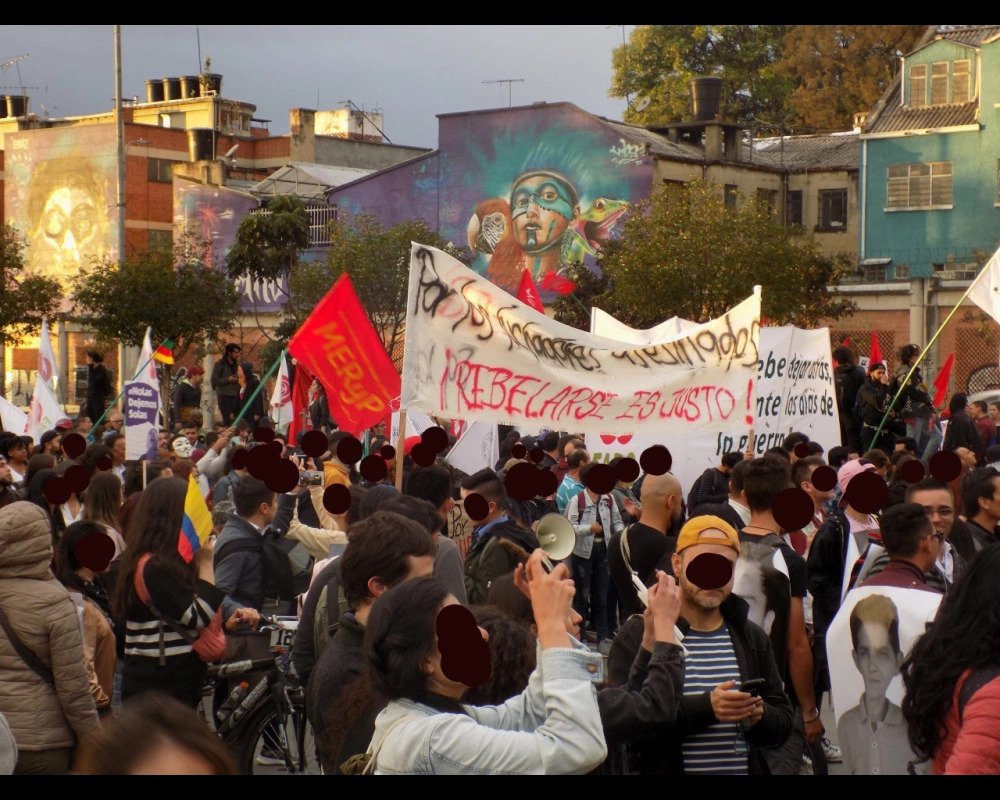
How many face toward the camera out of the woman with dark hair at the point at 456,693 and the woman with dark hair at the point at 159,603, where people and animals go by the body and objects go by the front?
0

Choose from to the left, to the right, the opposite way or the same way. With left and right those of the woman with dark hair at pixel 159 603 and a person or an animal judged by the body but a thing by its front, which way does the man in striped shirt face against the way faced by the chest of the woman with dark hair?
the opposite way

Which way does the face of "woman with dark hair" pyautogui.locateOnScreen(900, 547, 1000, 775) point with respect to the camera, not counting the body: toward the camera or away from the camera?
away from the camera

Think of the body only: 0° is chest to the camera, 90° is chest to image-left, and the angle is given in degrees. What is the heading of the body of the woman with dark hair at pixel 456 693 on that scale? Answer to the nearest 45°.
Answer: approximately 270°

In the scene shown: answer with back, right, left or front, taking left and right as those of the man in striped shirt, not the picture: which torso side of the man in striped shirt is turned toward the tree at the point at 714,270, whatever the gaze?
back

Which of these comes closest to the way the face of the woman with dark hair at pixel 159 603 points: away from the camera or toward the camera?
away from the camera

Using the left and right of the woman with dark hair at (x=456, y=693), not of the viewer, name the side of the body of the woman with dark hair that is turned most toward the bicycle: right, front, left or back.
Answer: left

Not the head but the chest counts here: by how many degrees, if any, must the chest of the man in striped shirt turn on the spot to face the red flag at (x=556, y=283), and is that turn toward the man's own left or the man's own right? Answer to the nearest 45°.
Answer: approximately 180°

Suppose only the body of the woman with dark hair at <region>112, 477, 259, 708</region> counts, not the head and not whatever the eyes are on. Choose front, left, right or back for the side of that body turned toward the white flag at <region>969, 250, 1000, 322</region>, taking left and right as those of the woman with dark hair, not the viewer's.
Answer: front

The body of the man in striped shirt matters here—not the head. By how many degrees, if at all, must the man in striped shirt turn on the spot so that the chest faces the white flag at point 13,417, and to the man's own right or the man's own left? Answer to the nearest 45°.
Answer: approximately 135° to the man's own right

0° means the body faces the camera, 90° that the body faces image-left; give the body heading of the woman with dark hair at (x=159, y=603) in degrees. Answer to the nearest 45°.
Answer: approximately 225°

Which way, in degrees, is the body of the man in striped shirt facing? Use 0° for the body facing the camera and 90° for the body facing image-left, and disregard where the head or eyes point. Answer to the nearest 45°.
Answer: approximately 0°

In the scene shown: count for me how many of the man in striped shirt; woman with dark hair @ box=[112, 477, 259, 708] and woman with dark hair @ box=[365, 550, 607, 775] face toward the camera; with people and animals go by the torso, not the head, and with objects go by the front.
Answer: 1

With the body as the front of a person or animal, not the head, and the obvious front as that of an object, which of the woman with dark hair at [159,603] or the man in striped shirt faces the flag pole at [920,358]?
the woman with dark hair

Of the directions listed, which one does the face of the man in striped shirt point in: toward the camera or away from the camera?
toward the camera

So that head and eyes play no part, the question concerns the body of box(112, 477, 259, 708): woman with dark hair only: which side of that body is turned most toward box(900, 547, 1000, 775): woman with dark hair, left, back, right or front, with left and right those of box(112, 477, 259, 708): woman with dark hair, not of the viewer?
right
